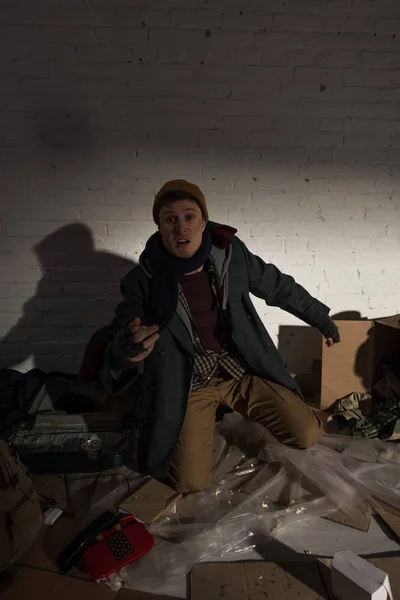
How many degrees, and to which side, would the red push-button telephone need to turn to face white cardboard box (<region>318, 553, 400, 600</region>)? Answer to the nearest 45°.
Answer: approximately 45° to its left

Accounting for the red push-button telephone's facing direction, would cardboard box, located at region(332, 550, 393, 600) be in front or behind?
in front

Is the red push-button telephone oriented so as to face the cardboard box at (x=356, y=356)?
no

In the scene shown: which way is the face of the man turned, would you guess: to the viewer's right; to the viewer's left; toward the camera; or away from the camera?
toward the camera

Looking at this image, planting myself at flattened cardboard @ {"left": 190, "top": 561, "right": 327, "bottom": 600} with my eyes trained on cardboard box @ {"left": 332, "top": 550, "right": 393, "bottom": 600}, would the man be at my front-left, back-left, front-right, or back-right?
back-left

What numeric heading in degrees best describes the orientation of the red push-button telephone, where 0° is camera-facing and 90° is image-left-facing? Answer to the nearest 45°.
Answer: approximately 315°
